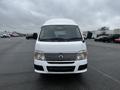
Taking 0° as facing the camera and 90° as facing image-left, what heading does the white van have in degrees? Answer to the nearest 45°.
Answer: approximately 0°
